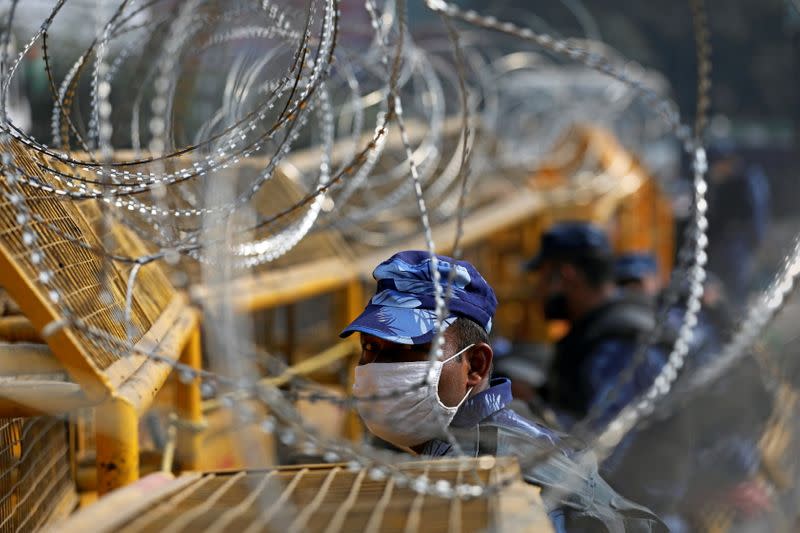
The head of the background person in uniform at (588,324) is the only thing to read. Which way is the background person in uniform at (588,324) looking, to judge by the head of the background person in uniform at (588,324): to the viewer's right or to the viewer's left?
to the viewer's left

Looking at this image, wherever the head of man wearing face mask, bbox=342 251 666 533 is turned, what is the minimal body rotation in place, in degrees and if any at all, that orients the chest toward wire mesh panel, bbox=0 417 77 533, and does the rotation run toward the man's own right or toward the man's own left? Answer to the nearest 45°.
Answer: approximately 45° to the man's own right

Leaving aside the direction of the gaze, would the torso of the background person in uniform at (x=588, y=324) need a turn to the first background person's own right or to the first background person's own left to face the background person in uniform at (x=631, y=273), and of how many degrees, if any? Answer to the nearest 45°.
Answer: approximately 90° to the first background person's own right

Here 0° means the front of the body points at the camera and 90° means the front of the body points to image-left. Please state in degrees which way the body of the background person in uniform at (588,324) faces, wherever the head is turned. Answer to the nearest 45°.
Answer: approximately 90°

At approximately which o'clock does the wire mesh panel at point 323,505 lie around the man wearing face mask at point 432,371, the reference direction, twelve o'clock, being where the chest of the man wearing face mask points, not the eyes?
The wire mesh panel is roughly at 11 o'clock from the man wearing face mask.

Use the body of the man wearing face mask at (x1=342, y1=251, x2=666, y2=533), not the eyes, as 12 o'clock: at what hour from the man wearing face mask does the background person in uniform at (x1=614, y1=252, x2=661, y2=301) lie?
The background person in uniform is roughly at 5 o'clock from the man wearing face mask.

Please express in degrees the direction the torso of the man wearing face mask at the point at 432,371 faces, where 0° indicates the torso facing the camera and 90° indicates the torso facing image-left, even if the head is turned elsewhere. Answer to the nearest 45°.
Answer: approximately 45°

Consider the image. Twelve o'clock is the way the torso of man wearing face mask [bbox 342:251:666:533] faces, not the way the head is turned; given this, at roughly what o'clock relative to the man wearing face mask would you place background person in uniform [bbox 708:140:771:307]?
The background person in uniform is roughly at 5 o'clock from the man wearing face mask.

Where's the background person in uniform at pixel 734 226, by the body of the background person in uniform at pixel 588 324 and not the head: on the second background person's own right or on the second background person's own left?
on the second background person's own right

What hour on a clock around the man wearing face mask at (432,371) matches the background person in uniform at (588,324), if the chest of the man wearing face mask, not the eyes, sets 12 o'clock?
The background person in uniform is roughly at 5 o'clock from the man wearing face mask.

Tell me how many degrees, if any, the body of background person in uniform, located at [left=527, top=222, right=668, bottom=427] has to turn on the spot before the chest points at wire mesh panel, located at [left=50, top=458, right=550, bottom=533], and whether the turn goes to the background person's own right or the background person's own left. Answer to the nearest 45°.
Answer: approximately 90° to the background person's own left
